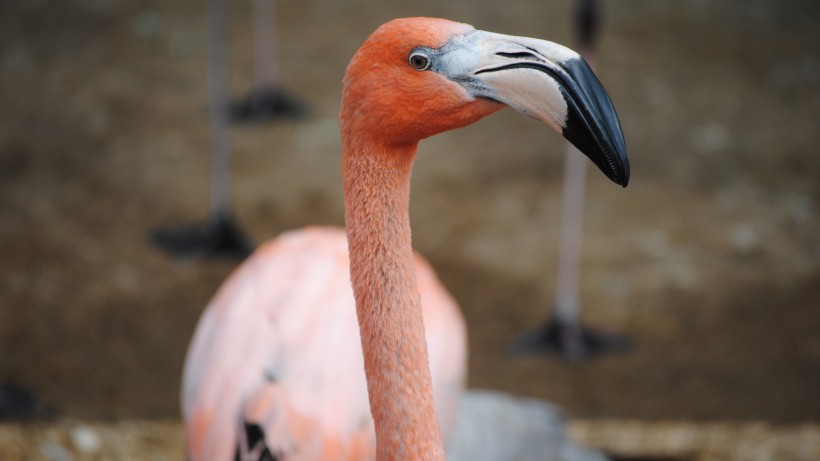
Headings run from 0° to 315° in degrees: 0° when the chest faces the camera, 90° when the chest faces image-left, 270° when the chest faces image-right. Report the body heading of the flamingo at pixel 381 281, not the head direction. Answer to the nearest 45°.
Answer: approximately 315°
